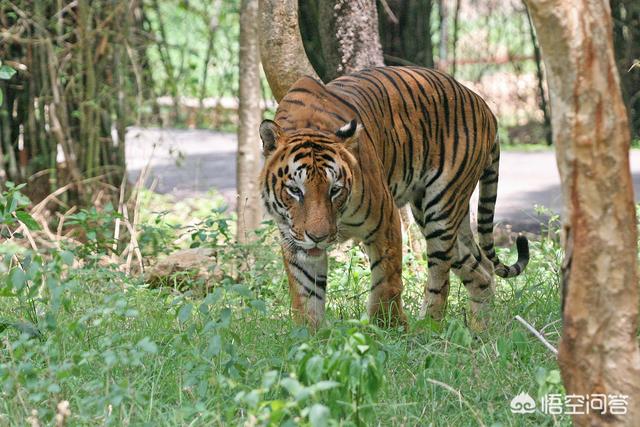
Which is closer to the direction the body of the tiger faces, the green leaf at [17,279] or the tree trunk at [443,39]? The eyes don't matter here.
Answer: the green leaf

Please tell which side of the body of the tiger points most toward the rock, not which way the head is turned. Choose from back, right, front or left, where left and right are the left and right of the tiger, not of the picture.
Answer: right

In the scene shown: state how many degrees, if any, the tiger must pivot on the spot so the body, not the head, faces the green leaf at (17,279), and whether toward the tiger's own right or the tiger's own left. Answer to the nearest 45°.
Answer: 0° — it already faces it

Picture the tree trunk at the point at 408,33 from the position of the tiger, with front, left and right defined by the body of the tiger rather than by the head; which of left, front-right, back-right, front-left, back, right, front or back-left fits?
back-right

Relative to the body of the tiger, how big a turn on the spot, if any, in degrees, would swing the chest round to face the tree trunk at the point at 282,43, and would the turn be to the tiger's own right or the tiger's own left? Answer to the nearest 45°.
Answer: approximately 90° to the tiger's own right

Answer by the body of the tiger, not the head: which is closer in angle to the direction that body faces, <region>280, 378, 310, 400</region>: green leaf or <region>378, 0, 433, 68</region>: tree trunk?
the green leaf

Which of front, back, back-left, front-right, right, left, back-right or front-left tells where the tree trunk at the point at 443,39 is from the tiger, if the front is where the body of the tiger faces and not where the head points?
back-right

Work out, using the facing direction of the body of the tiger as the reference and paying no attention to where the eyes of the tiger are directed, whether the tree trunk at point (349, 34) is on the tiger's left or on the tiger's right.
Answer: on the tiger's right

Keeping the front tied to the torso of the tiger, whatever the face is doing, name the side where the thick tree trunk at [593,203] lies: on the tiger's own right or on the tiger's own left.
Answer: on the tiger's own left

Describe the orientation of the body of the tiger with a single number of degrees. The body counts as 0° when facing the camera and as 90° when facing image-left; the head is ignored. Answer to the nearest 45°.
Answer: approximately 45°

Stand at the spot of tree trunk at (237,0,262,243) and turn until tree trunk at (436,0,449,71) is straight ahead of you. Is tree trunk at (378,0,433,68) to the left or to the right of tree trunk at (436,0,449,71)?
right
